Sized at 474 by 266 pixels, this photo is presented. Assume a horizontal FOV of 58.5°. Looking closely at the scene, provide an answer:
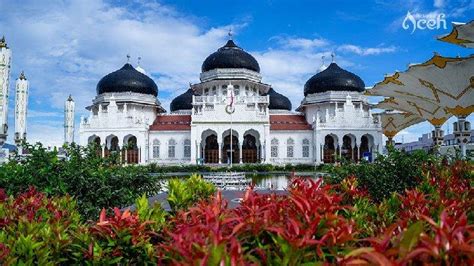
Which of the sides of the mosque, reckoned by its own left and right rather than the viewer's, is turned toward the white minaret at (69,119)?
right

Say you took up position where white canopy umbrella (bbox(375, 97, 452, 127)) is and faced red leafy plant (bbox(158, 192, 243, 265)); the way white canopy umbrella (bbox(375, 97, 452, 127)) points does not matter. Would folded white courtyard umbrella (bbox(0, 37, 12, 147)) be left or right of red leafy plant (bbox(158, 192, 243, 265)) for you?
right

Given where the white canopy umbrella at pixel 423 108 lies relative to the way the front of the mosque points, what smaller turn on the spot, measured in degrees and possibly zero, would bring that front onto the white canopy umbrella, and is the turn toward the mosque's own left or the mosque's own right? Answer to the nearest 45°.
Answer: approximately 45° to the mosque's own left

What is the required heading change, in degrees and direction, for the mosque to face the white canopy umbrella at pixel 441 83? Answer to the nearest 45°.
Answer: approximately 45° to its left

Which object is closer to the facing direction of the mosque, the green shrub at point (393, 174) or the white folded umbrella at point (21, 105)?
the green shrub

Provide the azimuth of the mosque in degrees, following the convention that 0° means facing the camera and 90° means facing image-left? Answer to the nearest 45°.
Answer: approximately 0°

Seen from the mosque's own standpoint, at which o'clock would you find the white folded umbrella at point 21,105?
The white folded umbrella is roughly at 2 o'clock from the mosque.
